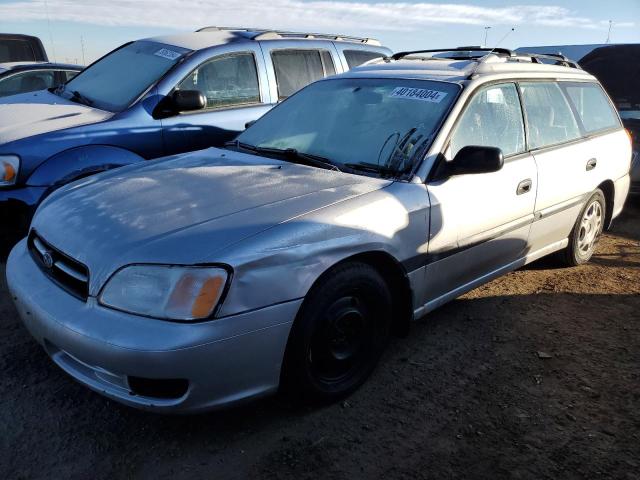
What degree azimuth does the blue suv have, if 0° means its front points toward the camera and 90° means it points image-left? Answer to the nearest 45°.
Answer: approximately 45°

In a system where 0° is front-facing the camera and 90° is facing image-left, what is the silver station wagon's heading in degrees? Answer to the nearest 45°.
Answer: approximately 45°

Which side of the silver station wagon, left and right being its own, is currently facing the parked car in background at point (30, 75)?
right

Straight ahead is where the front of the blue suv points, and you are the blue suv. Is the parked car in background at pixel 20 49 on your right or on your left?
on your right

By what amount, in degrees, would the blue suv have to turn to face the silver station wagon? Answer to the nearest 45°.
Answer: approximately 45° to its left

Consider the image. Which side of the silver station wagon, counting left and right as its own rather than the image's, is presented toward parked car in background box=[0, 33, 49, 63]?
right
